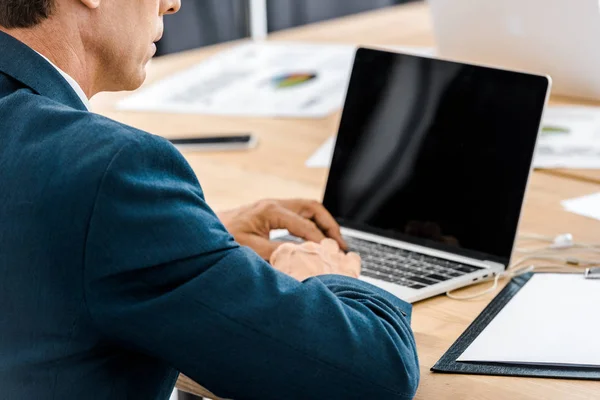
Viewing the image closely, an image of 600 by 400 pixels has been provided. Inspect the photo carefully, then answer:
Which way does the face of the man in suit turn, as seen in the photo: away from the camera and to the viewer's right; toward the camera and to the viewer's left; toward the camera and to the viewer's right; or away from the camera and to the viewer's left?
away from the camera and to the viewer's right

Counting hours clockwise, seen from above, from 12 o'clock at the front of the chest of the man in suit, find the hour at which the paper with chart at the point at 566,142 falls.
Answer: The paper with chart is roughly at 12 o'clock from the man in suit.

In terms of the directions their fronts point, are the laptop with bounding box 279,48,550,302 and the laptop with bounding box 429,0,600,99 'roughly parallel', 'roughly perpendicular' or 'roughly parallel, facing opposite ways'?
roughly parallel, facing opposite ways

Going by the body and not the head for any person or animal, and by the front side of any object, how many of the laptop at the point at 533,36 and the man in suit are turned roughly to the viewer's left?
0

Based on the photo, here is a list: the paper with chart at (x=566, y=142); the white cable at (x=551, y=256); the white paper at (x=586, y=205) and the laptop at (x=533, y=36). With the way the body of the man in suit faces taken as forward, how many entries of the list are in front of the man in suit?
4

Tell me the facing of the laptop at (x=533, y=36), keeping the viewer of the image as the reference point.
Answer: facing away from the viewer and to the right of the viewer

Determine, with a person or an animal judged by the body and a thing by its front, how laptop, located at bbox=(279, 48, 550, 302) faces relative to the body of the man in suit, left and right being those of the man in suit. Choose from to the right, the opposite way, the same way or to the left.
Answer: the opposite way

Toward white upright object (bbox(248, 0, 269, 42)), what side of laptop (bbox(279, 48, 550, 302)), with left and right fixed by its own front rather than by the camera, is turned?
right

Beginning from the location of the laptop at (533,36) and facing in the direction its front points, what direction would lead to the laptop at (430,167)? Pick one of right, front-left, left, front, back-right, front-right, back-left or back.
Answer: back-right

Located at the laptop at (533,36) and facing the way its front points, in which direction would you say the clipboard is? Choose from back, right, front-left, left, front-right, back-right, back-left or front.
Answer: back-right

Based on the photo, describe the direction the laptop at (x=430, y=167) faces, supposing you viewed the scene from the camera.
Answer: facing the viewer and to the left of the viewer
